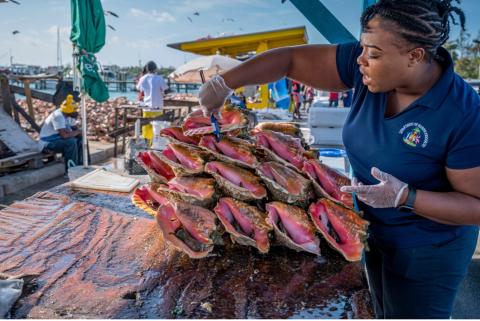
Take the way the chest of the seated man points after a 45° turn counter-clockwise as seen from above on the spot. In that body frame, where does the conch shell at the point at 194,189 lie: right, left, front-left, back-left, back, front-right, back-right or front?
back-right

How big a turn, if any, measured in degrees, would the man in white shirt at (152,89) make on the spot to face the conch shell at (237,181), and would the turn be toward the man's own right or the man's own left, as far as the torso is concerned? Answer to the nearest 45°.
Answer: approximately 180°

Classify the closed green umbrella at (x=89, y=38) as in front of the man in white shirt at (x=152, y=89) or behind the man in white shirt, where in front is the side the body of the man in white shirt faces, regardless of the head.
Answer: behind

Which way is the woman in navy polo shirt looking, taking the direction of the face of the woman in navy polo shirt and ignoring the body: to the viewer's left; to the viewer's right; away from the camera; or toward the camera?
to the viewer's left

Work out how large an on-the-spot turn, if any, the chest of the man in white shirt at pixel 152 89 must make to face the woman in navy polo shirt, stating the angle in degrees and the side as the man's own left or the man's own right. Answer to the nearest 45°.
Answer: approximately 180°

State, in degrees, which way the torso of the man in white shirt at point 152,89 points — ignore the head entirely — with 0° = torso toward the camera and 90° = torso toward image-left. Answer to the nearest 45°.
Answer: approximately 180°

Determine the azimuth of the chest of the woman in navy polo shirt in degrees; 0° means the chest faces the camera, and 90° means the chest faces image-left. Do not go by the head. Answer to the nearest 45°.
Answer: approximately 45°

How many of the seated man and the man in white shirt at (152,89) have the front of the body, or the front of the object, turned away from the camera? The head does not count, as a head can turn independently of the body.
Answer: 1

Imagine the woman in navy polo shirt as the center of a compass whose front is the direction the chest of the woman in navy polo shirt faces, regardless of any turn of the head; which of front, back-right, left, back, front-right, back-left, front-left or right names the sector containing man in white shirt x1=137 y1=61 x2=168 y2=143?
right

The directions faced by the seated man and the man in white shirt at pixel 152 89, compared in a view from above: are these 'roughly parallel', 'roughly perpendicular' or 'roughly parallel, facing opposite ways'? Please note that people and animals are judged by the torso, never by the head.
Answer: roughly perpendicular

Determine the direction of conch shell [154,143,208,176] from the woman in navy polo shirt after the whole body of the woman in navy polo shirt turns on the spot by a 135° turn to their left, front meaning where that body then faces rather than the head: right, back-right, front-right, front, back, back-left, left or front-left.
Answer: back

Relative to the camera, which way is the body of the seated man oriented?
to the viewer's right

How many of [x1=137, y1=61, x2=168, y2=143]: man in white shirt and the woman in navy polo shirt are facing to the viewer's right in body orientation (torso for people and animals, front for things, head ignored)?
0

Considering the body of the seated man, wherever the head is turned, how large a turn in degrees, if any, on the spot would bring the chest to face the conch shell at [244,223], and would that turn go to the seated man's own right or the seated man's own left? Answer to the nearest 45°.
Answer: approximately 90° to the seated man's own right
